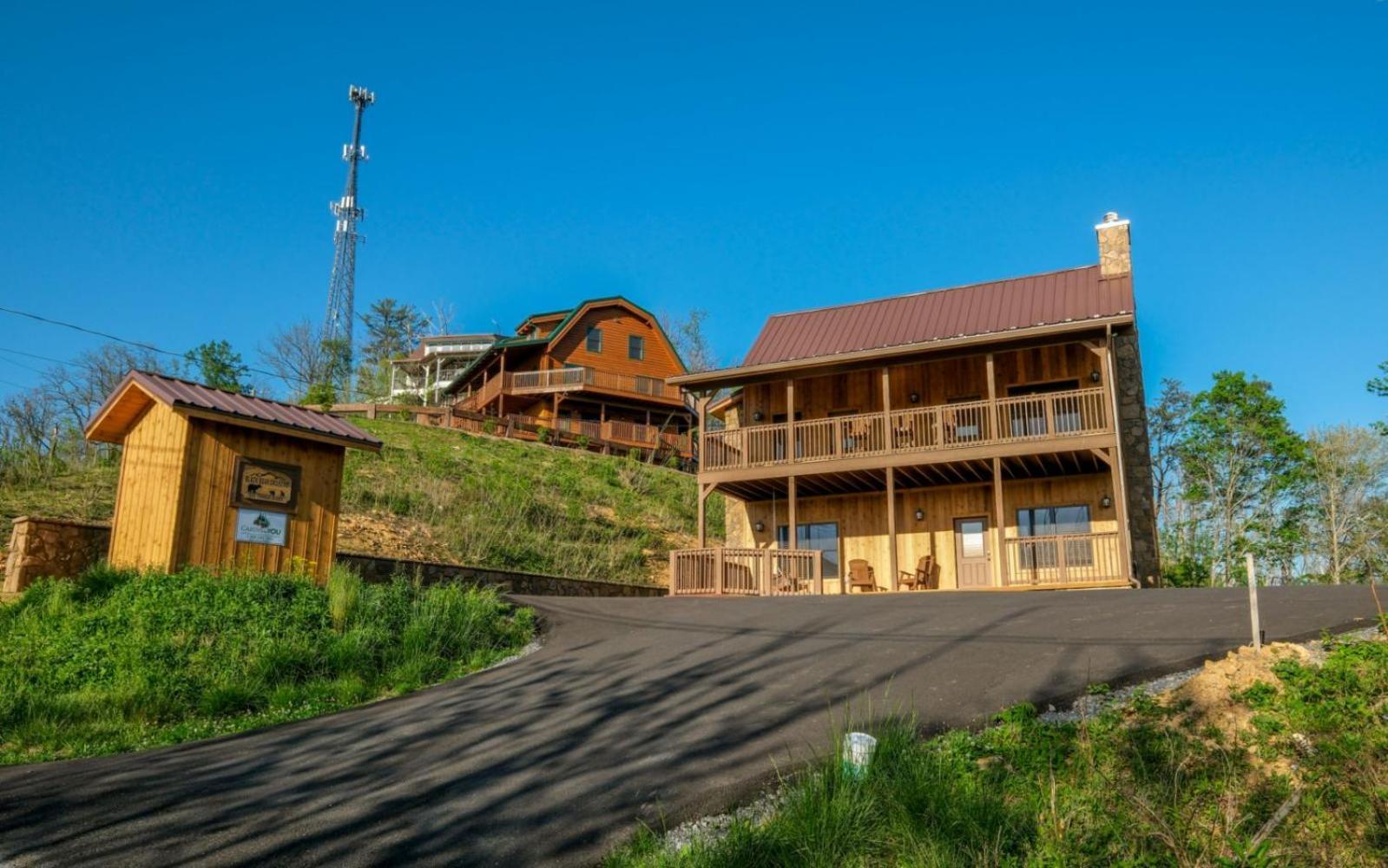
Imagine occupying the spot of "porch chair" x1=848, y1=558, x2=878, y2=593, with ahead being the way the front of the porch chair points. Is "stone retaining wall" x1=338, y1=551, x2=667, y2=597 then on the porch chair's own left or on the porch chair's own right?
on the porch chair's own right

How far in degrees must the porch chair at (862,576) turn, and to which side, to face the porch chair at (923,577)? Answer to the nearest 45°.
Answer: approximately 45° to its left

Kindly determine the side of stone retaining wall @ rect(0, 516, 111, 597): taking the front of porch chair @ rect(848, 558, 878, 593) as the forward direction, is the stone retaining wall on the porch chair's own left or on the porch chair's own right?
on the porch chair's own right

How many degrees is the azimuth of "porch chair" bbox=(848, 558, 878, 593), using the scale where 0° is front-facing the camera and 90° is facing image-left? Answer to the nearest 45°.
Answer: approximately 315°

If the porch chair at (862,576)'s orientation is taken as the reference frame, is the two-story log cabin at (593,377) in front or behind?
behind

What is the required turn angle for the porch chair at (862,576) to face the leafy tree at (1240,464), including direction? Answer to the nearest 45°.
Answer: approximately 90° to its left

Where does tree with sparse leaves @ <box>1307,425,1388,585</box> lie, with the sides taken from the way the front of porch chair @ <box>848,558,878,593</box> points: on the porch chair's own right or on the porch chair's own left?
on the porch chair's own left
